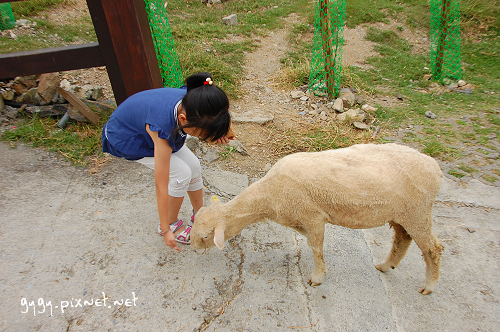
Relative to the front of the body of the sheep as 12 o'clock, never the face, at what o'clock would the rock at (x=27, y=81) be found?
The rock is roughly at 1 o'clock from the sheep.

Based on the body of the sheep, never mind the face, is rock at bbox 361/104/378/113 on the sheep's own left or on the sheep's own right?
on the sheep's own right

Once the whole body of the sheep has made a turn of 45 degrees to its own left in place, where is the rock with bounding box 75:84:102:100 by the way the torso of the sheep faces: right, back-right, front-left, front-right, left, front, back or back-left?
right

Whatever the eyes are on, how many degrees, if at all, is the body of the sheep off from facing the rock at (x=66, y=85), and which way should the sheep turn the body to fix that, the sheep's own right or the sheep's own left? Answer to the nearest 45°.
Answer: approximately 45° to the sheep's own right

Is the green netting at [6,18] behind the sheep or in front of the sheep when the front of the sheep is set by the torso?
in front

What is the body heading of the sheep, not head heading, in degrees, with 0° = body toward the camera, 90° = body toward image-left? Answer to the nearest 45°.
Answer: approximately 90°

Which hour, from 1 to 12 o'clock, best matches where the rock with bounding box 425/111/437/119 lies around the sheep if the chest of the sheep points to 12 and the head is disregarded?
The rock is roughly at 4 o'clock from the sheep.

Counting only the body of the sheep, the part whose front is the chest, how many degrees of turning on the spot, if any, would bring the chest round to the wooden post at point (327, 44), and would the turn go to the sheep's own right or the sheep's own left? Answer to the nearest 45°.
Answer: approximately 90° to the sheep's own right

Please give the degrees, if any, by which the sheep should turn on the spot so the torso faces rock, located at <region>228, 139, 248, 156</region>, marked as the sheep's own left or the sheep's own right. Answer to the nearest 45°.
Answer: approximately 45° to the sheep's own right

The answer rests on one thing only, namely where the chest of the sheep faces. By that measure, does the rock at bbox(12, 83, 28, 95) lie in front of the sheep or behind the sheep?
in front

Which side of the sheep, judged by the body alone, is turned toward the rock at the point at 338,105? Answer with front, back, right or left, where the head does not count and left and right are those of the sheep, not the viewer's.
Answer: right

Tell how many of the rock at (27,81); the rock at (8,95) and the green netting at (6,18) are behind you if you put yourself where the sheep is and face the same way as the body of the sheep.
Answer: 0

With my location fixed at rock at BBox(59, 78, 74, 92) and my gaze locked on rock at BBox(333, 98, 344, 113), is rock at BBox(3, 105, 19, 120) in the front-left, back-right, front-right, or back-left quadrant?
back-right

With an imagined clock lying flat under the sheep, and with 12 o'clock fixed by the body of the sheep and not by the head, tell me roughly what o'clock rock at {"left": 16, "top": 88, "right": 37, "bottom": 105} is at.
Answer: The rock is roughly at 1 o'clock from the sheep.

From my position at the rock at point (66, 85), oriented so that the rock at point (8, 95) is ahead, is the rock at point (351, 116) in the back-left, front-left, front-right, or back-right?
back-left
